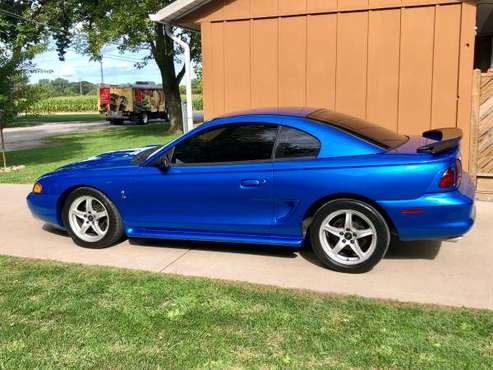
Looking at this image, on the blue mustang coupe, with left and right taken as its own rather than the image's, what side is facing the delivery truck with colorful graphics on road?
right

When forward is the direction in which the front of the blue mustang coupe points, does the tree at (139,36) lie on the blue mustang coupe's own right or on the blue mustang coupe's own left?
on the blue mustang coupe's own right

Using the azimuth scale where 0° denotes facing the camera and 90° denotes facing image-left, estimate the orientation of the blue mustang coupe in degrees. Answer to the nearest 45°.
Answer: approximately 90°
